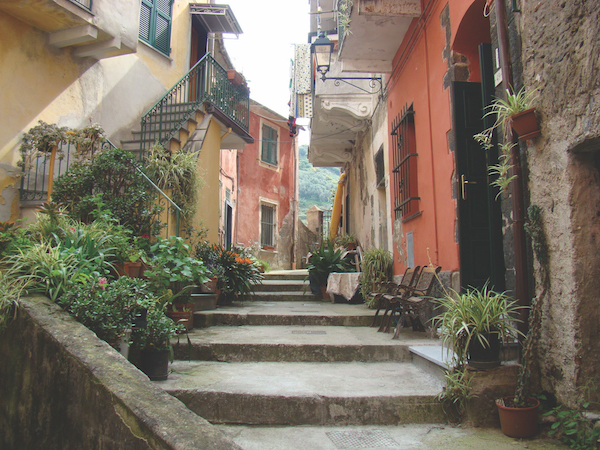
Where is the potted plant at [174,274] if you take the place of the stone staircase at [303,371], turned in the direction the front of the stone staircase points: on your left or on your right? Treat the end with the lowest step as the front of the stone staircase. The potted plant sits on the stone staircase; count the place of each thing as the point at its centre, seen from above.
on your right

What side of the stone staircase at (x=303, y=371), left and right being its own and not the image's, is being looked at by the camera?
front

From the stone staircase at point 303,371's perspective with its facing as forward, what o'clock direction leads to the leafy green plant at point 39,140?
The leafy green plant is roughly at 4 o'clock from the stone staircase.

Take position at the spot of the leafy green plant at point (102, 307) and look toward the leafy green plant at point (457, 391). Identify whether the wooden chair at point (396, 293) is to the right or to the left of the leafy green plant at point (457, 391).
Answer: left

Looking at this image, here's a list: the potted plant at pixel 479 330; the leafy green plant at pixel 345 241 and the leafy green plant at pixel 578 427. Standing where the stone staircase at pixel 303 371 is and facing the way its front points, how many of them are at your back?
1

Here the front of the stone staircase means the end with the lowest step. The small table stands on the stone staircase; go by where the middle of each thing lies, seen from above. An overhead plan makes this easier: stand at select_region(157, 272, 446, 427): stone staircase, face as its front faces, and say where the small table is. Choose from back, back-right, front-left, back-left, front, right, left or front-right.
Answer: back

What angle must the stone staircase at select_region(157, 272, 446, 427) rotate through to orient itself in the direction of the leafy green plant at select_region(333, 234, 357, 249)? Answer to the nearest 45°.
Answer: approximately 180°

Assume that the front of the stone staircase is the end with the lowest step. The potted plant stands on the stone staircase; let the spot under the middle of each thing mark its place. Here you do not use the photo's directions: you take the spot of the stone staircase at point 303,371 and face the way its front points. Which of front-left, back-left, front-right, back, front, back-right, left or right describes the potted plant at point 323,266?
back

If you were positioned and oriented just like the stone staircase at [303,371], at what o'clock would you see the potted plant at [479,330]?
The potted plant is roughly at 10 o'clock from the stone staircase.

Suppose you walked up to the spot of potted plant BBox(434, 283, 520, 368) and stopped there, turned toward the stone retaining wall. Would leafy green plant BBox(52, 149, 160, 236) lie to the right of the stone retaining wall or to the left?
right

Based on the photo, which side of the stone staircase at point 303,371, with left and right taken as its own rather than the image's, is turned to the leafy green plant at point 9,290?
right

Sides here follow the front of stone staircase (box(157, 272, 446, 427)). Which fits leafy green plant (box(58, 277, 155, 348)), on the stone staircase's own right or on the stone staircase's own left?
on the stone staircase's own right

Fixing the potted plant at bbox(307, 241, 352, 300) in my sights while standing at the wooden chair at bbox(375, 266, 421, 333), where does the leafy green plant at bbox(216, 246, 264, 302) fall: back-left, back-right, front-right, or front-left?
front-left
